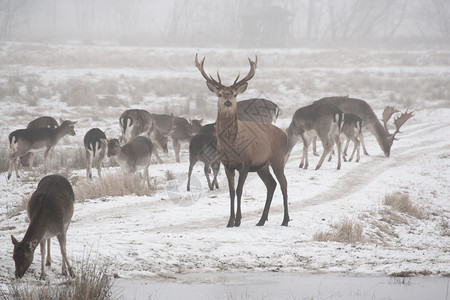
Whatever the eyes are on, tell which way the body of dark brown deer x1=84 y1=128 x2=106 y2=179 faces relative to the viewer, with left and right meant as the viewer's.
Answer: facing away from the viewer

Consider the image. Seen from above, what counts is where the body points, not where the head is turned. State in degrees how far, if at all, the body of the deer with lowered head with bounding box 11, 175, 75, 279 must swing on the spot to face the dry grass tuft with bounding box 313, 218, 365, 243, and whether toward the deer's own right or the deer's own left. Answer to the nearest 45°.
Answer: approximately 135° to the deer's own left

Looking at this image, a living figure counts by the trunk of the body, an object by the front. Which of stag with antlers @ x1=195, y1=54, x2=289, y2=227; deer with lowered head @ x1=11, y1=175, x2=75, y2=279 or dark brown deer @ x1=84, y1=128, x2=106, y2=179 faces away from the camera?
the dark brown deer

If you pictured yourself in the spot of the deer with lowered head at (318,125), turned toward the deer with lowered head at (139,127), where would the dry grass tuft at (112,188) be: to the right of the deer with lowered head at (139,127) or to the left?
left

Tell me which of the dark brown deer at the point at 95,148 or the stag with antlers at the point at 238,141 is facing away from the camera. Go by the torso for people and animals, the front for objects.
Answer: the dark brown deer

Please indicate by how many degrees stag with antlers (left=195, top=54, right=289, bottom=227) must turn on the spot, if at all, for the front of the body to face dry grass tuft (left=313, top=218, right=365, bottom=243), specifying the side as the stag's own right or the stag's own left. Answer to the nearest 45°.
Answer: approximately 135° to the stag's own left

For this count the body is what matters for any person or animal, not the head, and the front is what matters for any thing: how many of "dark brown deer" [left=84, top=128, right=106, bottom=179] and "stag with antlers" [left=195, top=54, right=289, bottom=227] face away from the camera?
1

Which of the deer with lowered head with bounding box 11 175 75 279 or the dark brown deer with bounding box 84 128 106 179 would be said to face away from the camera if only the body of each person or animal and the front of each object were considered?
the dark brown deer

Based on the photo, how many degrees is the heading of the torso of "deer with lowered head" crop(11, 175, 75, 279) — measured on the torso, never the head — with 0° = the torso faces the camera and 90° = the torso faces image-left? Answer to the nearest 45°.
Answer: approximately 45°

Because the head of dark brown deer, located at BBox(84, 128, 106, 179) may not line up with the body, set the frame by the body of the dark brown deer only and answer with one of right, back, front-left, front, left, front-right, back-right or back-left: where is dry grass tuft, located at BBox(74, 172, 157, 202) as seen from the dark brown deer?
back

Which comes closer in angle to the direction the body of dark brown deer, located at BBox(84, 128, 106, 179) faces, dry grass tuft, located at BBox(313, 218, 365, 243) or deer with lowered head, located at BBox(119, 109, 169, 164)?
the deer with lowered head
